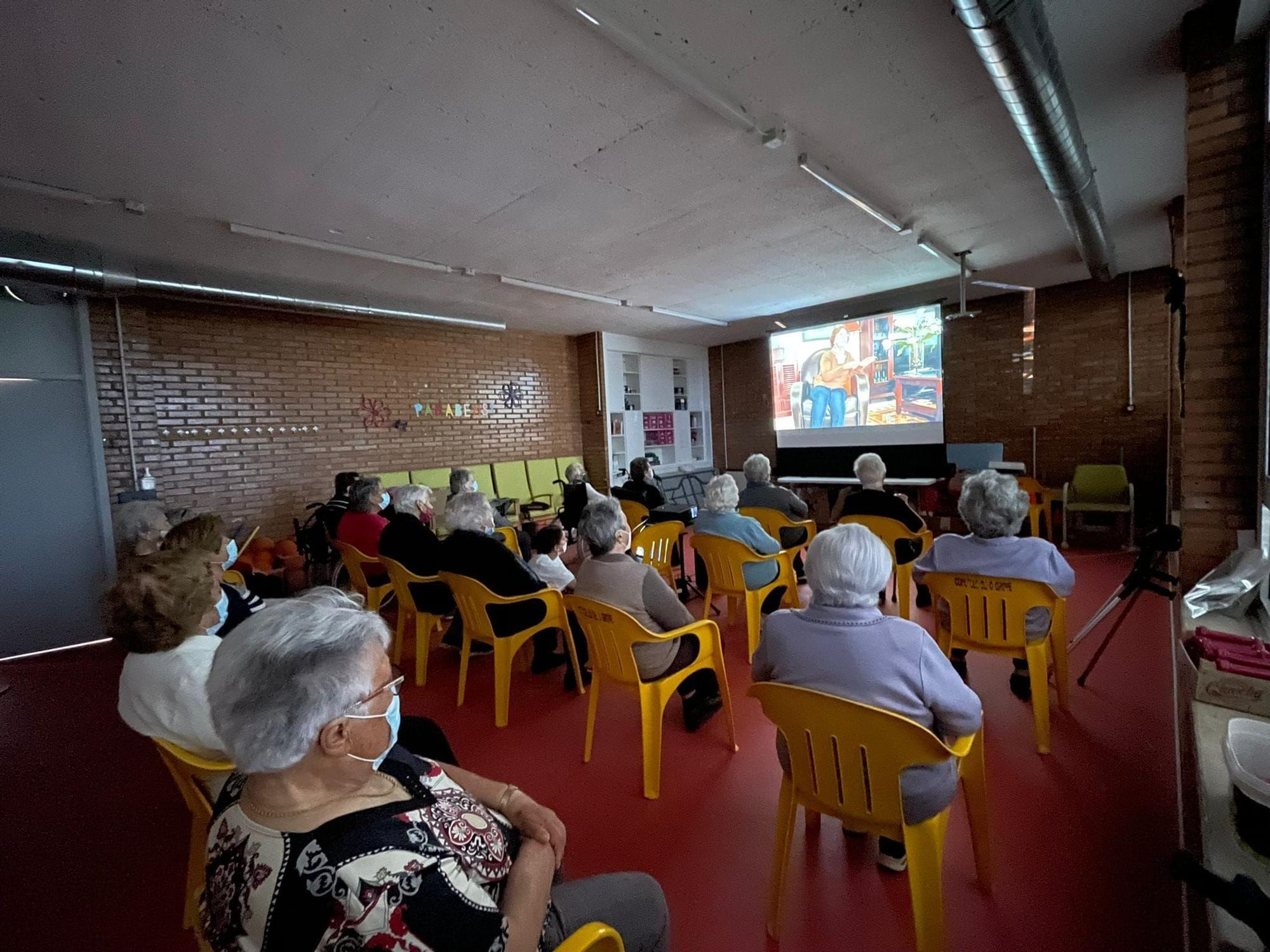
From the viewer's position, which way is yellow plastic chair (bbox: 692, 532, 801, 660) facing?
facing away from the viewer and to the right of the viewer

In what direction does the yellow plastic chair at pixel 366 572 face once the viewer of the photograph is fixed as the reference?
facing away from the viewer and to the right of the viewer

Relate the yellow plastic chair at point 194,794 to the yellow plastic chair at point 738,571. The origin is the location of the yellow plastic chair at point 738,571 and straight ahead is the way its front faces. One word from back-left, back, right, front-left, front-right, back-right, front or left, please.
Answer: back

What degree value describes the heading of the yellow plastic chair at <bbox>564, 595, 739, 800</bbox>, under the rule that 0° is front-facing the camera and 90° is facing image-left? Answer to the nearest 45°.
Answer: approximately 225°

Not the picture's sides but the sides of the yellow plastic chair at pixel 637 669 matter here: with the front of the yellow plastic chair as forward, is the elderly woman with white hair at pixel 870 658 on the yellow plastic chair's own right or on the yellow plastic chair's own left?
on the yellow plastic chair's own right

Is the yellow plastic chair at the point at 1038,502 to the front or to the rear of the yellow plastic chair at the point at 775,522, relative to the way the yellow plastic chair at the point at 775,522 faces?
to the front

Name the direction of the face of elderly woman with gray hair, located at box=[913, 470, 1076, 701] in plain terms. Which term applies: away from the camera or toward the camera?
away from the camera

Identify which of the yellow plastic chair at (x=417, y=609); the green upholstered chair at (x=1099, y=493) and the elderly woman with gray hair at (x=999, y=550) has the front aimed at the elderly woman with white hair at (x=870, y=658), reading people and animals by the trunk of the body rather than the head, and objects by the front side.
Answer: the green upholstered chair

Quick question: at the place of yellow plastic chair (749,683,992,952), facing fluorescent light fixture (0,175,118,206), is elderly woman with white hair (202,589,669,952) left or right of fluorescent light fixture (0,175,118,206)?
left

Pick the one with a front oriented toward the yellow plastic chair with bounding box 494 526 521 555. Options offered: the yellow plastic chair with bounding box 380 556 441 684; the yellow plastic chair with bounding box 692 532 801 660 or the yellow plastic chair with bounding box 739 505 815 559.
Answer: the yellow plastic chair with bounding box 380 556 441 684

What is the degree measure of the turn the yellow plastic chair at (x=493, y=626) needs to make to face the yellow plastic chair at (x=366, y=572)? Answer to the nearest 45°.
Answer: approximately 90° to its left

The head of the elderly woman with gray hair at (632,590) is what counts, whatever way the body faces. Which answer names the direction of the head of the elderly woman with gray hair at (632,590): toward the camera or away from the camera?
away from the camera

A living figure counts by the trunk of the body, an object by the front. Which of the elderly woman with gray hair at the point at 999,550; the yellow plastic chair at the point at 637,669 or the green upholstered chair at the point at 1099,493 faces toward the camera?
the green upholstered chair

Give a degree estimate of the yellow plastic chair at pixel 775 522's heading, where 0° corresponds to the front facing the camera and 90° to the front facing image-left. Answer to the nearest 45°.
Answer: approximately 225°

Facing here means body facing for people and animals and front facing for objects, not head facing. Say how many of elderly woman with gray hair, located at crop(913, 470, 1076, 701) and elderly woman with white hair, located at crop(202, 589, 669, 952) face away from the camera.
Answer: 1

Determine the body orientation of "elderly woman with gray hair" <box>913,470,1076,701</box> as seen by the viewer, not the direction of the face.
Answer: away from the camera

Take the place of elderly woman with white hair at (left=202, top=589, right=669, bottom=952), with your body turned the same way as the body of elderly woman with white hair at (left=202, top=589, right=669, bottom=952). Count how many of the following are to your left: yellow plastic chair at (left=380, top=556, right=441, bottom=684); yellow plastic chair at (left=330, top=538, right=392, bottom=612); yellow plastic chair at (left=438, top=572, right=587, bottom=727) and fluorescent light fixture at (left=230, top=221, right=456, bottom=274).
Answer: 4
